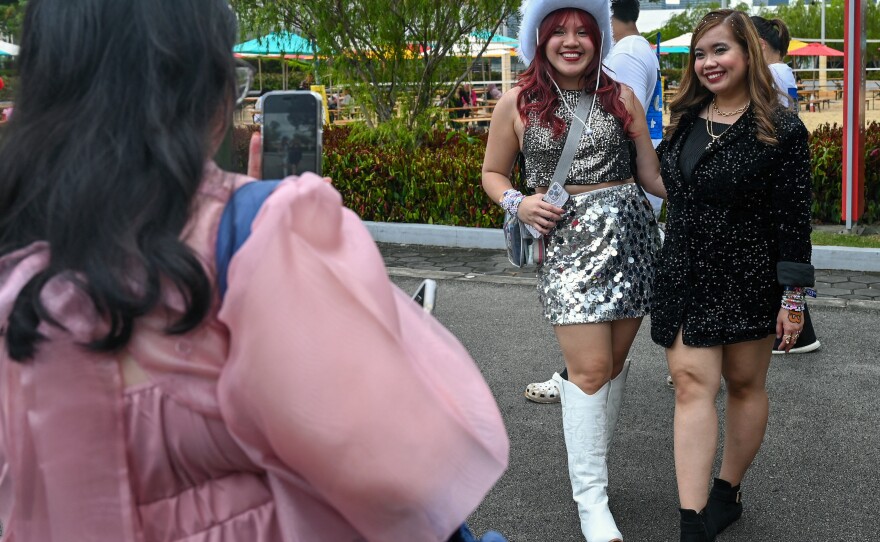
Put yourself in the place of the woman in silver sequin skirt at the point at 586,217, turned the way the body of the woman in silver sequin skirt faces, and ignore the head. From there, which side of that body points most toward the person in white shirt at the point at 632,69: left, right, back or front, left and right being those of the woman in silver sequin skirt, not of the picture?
back

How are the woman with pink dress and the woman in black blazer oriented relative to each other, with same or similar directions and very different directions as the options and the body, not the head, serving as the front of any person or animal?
very different directions

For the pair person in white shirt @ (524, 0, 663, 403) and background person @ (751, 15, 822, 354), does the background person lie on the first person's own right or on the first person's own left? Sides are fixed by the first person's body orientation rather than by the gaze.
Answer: on the first person's own right

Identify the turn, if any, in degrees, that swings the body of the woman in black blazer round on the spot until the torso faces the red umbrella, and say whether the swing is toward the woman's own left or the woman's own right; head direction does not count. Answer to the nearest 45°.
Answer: approximately 135° to the woman's own right

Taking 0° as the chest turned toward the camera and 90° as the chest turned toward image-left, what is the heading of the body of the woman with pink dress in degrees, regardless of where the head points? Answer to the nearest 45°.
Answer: approximately 225°

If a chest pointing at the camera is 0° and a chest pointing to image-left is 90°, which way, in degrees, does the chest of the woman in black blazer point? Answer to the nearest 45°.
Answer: approximately 45°

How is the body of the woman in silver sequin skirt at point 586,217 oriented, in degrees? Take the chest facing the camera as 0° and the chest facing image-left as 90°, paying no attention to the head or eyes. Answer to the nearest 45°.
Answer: approximately 0°
